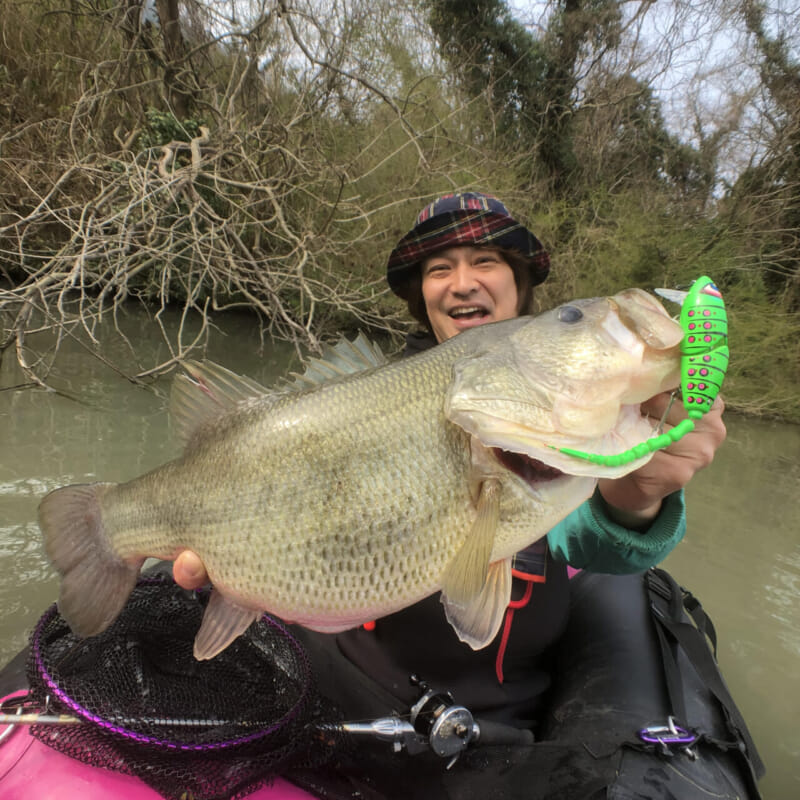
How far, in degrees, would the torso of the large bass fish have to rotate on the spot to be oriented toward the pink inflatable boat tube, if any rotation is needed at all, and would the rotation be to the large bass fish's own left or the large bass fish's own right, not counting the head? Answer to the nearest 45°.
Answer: approximately 180°

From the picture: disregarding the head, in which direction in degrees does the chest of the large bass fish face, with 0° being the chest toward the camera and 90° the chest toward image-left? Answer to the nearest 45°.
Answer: approximately 270°

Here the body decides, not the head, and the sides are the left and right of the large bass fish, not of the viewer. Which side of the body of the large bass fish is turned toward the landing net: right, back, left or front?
back
